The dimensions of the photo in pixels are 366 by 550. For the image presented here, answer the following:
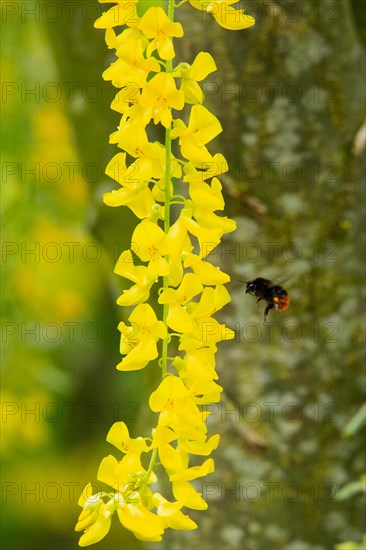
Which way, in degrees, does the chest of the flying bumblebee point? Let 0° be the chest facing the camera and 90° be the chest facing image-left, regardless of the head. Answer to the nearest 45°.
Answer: approximately 90°
